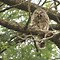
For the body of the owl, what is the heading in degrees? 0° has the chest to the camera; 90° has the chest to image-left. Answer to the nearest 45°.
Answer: approximately 0°
